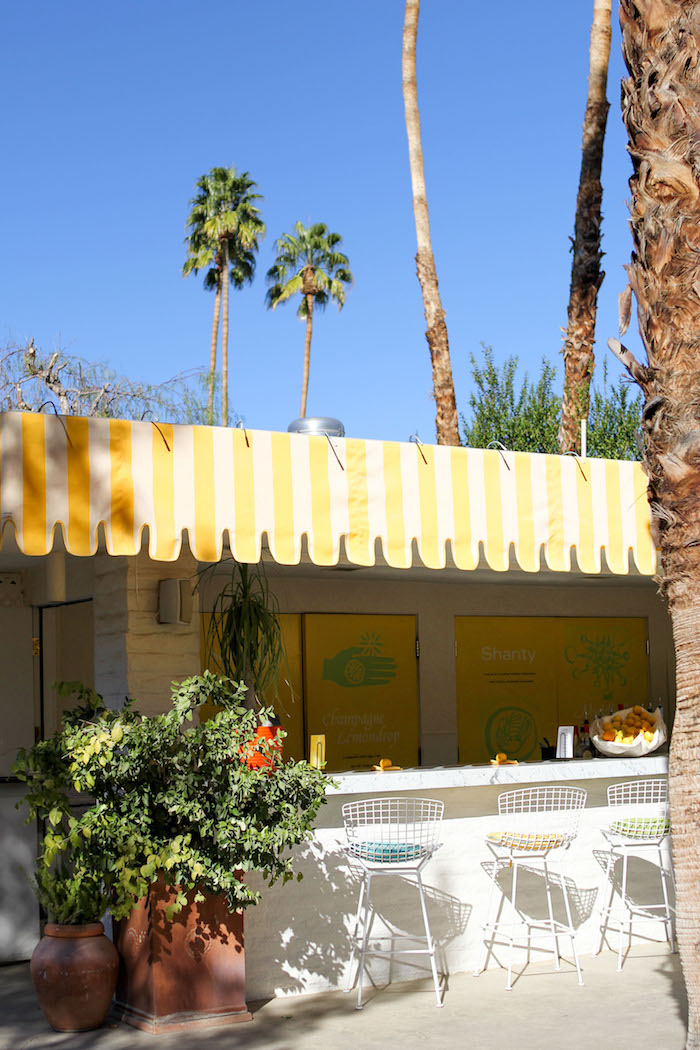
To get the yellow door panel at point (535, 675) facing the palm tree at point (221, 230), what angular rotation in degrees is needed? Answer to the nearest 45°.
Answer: approximately 180°

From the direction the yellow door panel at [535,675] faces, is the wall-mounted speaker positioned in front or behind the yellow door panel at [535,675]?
in front

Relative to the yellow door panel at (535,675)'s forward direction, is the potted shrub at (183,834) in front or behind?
in front

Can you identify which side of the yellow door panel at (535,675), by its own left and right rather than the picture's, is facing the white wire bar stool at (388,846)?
front

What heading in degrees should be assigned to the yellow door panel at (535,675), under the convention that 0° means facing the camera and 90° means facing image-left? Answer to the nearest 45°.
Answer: approximately 0°
